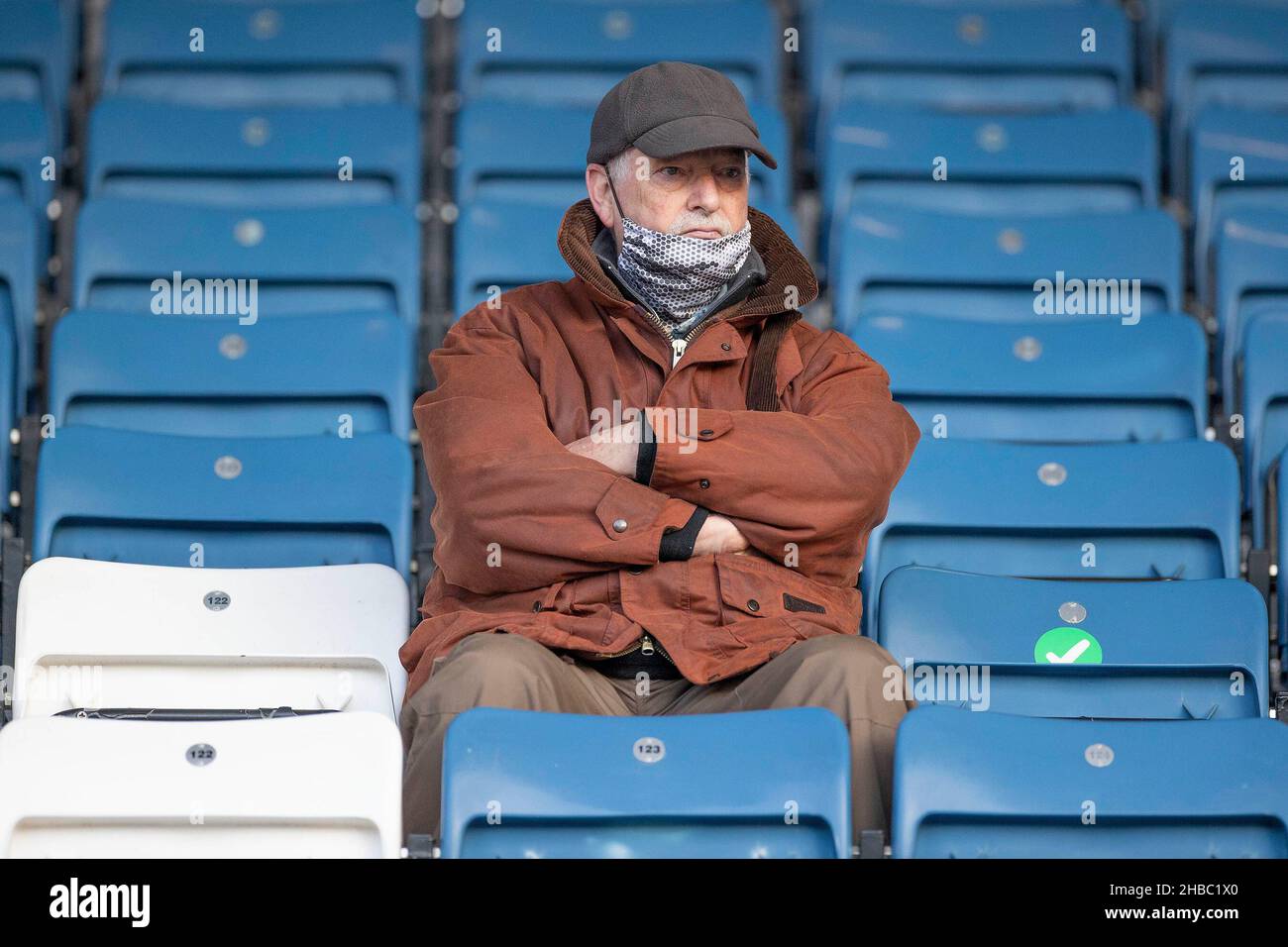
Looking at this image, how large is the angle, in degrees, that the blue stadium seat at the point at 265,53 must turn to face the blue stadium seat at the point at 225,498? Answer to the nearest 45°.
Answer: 0° — it already faces it

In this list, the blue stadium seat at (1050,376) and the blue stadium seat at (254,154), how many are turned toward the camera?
2

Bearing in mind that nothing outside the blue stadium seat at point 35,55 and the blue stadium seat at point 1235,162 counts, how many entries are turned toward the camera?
2

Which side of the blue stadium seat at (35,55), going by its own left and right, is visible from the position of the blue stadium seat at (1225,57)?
left

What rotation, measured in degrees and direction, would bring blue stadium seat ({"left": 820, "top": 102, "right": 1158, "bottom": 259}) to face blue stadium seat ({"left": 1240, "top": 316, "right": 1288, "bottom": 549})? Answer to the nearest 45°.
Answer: approximately 45° to its left

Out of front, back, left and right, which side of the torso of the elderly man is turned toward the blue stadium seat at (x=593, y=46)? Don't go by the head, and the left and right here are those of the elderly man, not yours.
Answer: back

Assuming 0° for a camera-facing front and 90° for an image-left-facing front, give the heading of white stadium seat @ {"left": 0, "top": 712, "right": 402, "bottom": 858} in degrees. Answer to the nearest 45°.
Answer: approximately 0°

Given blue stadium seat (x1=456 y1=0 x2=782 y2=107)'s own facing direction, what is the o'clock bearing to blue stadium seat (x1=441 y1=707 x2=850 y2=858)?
blue stadium seat (x1=441 y1=707 x2=850 y2=858) is roughly at 12 o'clock from blue stadium seat (x1=456 y1=0 x2=782 y2=107).

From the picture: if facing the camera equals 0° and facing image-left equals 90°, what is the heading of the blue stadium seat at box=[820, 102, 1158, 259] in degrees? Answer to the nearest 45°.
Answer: approximately 0°

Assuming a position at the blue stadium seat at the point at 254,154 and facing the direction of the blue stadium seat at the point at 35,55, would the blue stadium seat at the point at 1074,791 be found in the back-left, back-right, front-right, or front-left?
back-left

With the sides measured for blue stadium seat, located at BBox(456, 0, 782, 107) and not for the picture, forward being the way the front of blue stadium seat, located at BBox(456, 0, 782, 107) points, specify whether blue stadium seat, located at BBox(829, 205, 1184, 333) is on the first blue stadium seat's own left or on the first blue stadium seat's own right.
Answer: on the first blue stadium seat's own left
